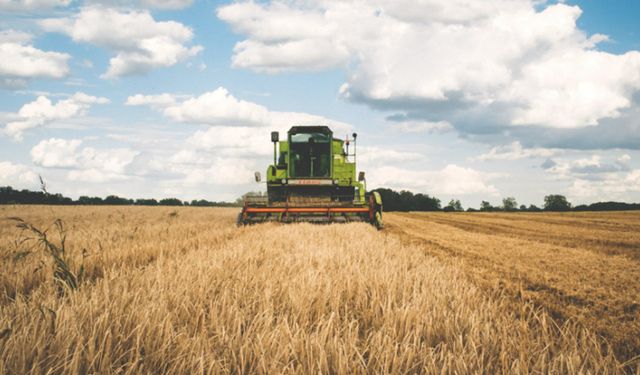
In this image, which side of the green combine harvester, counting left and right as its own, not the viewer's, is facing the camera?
front
